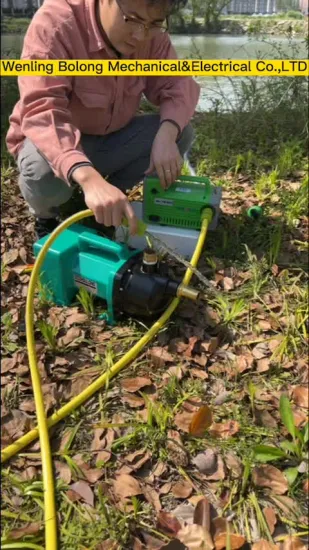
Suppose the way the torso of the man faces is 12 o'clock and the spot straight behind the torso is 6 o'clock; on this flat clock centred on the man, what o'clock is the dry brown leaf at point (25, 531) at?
The dry brown leaf is roughly at 2 o'clock from the man.

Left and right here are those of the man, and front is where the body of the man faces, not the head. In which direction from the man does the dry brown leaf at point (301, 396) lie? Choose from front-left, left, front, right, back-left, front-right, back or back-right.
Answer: front

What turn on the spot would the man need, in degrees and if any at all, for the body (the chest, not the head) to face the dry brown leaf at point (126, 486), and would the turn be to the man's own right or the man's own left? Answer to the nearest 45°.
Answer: approximately 45° to the man's own right

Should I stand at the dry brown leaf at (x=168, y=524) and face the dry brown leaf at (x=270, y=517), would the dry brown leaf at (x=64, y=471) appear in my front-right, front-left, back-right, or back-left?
back-left

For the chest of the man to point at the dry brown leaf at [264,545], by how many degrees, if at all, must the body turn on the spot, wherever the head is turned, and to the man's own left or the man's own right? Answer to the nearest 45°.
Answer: approximately 45° to the man's own right

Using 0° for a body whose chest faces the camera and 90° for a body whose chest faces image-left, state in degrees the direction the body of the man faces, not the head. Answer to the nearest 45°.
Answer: approximately 315°

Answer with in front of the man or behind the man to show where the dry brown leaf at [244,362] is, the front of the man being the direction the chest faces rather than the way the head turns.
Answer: in front

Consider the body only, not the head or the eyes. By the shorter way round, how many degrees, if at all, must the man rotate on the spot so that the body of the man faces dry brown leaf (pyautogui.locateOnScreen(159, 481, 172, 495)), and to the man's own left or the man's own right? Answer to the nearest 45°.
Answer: approximately 45° to the man's own right

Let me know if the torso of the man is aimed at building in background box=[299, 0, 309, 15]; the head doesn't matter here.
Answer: no

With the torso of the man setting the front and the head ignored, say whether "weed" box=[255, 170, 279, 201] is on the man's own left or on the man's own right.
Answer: on the man's own left

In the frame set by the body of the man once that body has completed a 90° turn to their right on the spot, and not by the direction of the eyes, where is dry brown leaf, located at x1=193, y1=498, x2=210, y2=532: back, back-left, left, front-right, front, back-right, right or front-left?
front-left

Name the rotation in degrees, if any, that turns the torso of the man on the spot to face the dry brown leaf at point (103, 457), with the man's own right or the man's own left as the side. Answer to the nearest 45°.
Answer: approximately 45° to the man's own right

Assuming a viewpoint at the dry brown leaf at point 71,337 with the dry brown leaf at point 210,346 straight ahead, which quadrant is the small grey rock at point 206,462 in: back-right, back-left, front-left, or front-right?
front-right
